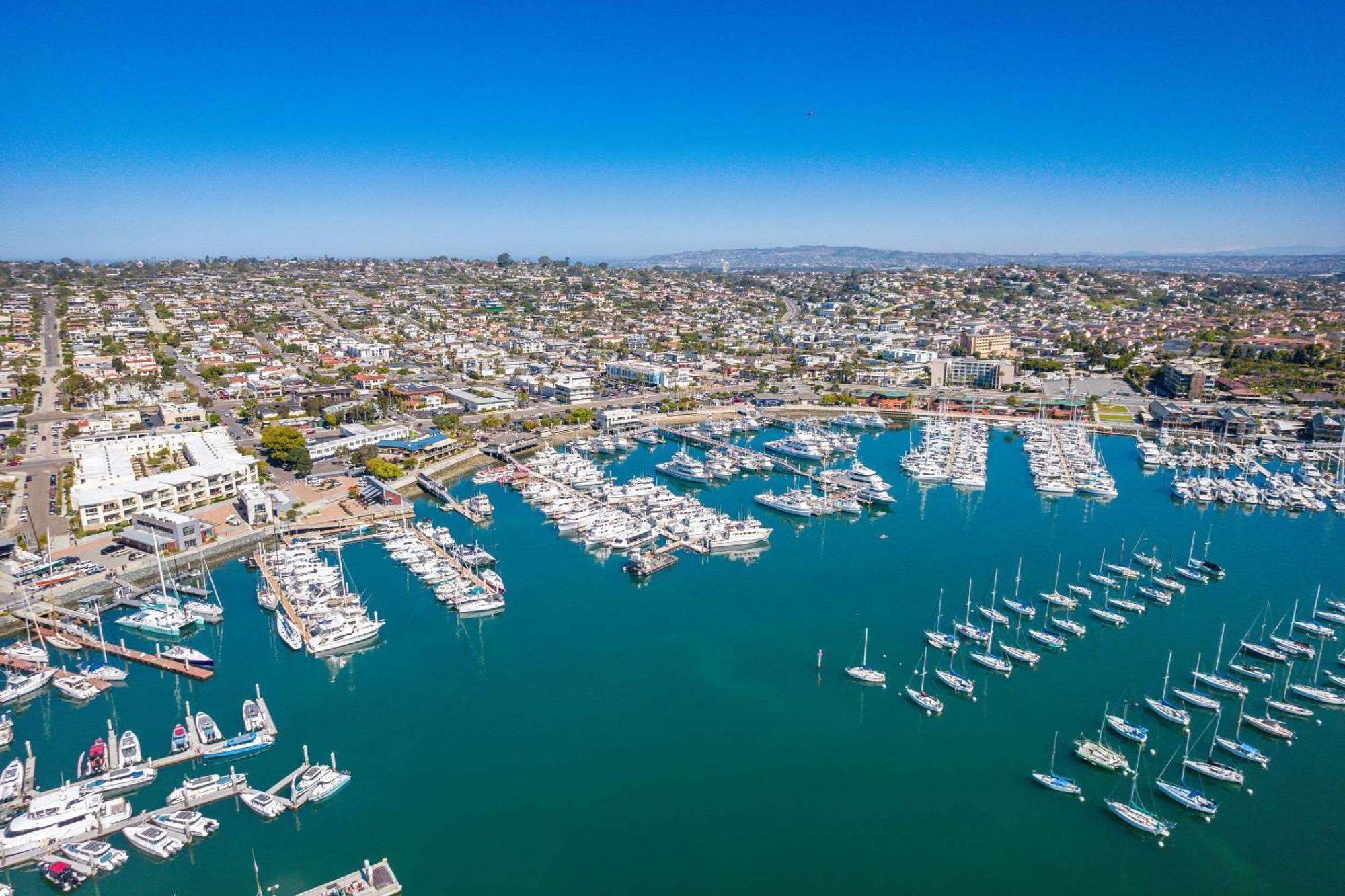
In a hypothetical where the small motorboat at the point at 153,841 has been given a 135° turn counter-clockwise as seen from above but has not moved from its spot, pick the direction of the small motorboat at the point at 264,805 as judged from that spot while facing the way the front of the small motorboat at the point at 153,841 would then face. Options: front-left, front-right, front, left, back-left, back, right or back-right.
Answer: left

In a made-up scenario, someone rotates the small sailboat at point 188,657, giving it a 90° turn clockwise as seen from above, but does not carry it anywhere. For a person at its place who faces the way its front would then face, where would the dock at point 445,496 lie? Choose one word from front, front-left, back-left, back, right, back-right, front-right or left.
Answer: back

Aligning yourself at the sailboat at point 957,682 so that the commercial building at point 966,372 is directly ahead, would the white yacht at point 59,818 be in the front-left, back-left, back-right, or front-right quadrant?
back-left

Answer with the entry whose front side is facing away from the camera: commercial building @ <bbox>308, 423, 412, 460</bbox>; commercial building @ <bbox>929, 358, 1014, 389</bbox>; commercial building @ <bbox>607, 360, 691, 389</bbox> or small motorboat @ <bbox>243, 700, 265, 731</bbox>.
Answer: the small motorboat

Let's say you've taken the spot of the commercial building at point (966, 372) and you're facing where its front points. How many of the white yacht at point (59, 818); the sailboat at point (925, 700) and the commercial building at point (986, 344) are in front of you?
2

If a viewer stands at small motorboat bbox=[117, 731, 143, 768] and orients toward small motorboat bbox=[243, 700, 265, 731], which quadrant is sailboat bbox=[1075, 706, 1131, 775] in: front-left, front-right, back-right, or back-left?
front-right

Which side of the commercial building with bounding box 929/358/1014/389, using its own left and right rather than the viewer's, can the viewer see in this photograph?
front

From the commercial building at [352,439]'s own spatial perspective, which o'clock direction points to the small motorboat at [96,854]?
The small motorboat is roughly at 2 o'clock from the commercial building.

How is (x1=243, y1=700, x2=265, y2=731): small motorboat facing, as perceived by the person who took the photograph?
facing away from the viewer

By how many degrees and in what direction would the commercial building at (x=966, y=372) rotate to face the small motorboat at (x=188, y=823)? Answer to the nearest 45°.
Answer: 0° — it already faces it

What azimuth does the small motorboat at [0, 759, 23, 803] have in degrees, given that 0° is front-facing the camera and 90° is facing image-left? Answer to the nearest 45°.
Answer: approximately 180°

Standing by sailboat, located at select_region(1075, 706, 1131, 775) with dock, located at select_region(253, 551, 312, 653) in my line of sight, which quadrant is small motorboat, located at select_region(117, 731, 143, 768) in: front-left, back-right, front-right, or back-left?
front-left

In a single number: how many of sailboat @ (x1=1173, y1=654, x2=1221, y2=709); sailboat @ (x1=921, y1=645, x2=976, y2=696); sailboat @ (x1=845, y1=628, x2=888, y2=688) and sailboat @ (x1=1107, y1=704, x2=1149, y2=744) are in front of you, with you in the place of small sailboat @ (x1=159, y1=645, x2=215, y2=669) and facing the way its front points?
4

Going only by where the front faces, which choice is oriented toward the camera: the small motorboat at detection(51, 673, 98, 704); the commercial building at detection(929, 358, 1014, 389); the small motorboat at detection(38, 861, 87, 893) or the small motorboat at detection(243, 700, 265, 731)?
the commercial building

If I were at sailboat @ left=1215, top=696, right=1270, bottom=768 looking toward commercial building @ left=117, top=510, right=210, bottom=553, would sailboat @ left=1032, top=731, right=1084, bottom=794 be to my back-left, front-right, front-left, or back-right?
front-left

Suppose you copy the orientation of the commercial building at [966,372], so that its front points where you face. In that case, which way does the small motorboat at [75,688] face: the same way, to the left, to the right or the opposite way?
to the right

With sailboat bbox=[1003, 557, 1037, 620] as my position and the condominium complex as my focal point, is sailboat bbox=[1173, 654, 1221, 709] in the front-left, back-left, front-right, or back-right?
back-left

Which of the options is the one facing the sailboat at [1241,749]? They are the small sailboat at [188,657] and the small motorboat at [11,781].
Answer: the small sailboat at [188,657]

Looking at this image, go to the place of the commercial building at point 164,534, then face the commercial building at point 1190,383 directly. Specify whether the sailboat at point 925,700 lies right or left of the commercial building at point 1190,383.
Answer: right

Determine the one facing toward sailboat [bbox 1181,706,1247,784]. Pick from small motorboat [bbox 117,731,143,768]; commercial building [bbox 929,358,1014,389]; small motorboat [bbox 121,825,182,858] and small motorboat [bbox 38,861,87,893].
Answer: the commercial building
